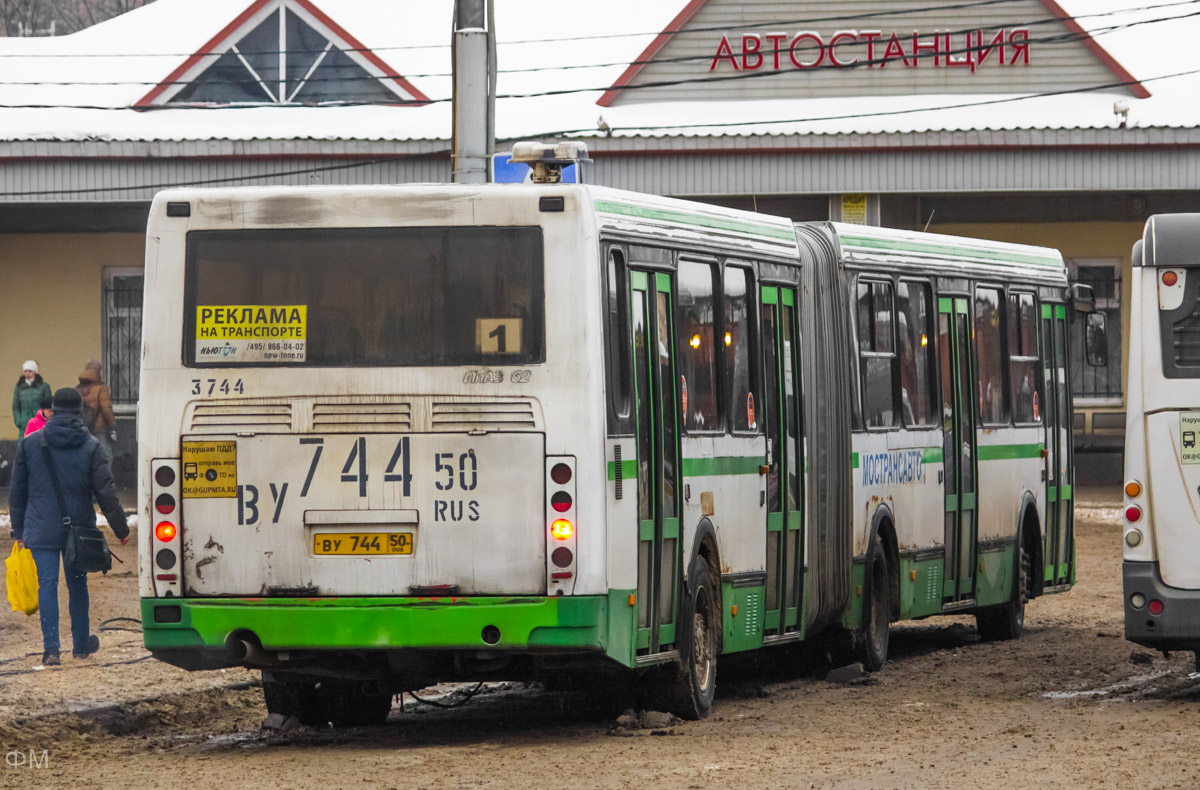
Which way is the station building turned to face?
toward the camera

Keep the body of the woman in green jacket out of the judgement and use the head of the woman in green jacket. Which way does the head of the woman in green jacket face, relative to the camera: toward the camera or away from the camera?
toward the camera

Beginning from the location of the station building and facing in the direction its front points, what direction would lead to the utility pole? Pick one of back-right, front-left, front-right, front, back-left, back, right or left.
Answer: front

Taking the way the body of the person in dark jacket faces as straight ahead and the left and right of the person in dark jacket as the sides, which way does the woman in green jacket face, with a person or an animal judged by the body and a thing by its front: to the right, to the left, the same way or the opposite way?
the opposite way

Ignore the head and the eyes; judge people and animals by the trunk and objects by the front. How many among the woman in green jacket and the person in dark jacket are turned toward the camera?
1

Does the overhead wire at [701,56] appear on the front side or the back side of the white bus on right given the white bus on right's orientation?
on the front side

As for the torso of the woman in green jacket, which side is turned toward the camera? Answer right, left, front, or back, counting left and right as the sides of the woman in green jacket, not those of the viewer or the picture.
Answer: front

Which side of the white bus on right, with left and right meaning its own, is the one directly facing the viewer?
back

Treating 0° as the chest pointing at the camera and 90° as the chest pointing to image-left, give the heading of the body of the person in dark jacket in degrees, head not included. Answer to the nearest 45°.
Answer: approximately 180°

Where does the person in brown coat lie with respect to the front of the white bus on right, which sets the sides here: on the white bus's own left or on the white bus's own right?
on the white bus's own left

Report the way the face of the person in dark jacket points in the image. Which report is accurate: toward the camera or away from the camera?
away from the camera

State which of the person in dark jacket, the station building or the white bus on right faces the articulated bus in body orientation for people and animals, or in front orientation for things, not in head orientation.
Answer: the station building

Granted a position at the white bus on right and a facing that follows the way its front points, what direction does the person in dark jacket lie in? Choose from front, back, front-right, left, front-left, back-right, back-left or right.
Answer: left
